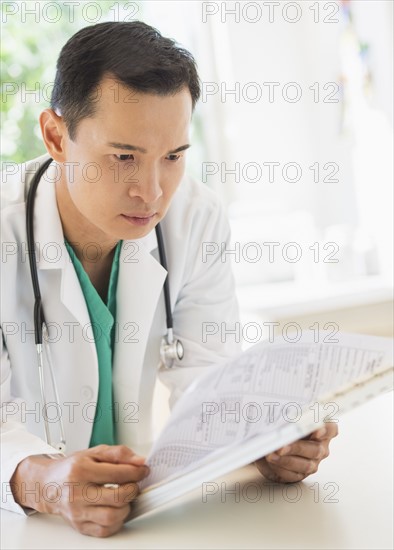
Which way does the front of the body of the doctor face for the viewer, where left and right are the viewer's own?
facing the viewer and to the right of the viewer

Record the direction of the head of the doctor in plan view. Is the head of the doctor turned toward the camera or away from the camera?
toward the camera
